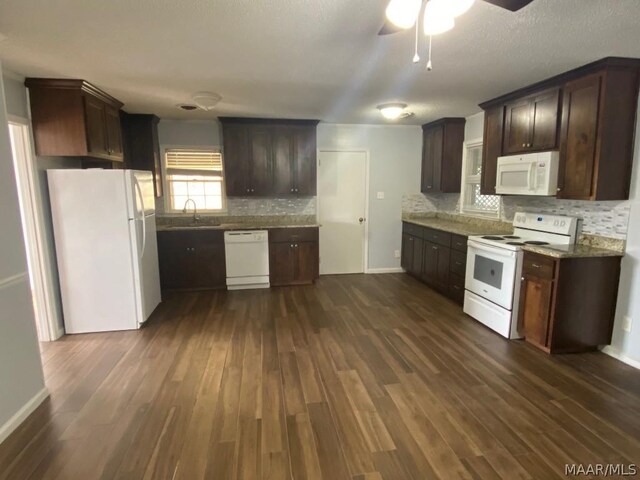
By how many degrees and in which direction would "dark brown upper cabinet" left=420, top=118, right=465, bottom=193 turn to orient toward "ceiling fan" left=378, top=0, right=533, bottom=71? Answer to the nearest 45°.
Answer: approximately 45° to its left

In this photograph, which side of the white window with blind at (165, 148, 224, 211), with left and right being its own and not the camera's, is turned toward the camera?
front

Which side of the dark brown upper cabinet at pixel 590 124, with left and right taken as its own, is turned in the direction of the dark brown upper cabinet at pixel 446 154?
right

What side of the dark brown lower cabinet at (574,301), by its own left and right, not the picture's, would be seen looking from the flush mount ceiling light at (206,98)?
front

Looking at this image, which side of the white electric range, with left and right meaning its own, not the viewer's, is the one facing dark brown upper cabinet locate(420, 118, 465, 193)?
right

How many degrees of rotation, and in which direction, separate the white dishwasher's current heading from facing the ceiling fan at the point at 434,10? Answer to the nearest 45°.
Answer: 0° — it already faces it

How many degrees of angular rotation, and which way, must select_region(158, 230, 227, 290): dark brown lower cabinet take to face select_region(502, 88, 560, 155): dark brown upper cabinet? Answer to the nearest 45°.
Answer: approximately 45° to its left

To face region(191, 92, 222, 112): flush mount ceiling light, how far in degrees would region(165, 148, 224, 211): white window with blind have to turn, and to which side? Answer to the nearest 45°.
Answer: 0° — it already faces it

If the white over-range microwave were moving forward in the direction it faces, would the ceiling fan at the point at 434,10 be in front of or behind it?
in front

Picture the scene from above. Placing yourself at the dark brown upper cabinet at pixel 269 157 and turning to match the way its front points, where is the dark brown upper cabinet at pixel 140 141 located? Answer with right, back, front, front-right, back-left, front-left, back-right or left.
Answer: right

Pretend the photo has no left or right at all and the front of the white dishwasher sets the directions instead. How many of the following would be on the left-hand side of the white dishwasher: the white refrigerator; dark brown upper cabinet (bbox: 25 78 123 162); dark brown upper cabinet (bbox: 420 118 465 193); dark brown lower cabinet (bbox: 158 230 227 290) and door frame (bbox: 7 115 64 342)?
1

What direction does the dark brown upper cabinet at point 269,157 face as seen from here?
toward the camera
